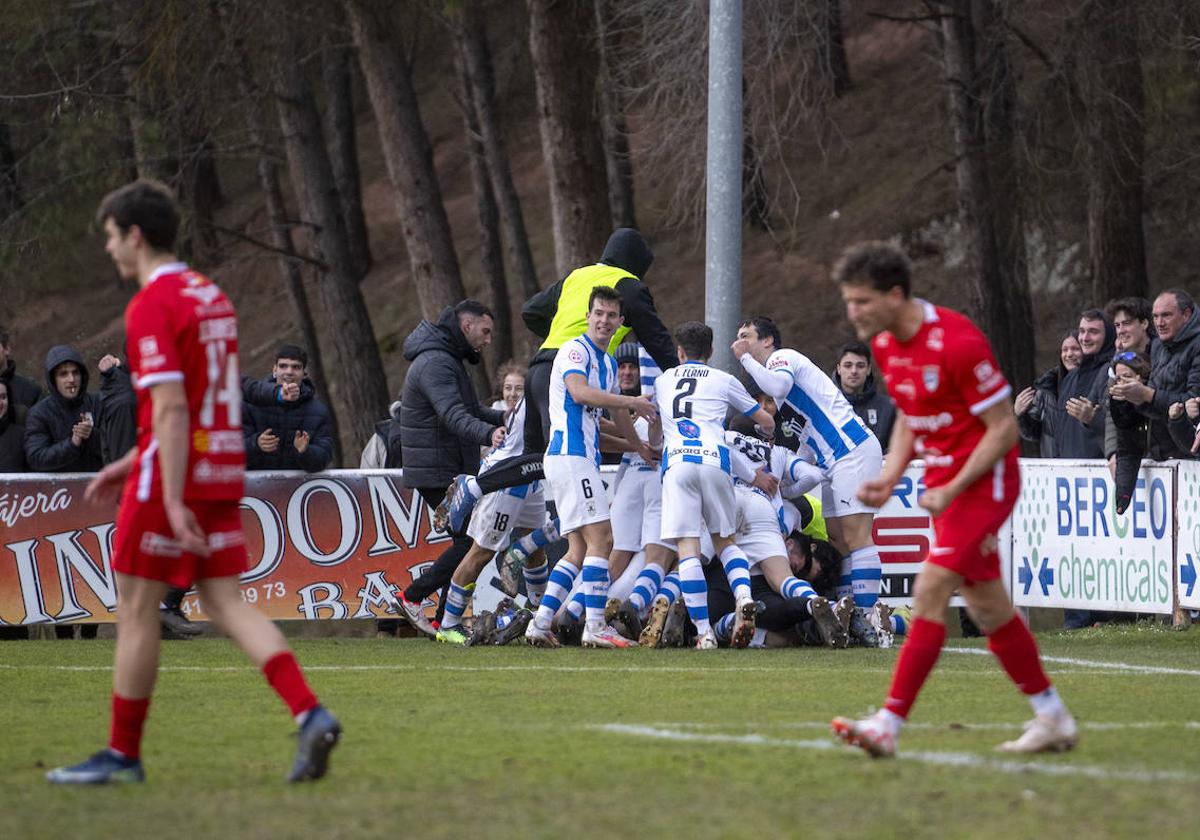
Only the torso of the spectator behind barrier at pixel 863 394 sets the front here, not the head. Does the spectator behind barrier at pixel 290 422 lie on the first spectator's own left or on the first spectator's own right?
on the first spectator's own right

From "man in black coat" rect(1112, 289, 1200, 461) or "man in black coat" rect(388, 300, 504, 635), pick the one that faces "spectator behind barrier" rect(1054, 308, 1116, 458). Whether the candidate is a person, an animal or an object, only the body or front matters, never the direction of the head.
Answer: "man in black coat" rect(388, 300, 504, 635)

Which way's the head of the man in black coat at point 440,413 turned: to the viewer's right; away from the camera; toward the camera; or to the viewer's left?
to the viewer's right

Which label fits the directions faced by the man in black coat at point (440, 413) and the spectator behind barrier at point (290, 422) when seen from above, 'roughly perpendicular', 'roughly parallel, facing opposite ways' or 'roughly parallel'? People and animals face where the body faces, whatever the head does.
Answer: roughly perpendicular

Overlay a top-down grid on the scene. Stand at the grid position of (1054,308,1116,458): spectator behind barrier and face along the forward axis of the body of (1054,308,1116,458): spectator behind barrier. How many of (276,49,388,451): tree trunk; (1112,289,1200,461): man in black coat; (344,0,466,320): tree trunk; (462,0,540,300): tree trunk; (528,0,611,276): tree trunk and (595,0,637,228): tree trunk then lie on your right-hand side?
5

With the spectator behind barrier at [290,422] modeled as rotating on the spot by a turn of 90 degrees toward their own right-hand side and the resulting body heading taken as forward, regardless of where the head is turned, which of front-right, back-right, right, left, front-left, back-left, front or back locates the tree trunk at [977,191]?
back-right

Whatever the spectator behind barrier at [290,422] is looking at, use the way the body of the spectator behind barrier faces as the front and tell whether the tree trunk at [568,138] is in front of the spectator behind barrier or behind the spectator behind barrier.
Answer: behind

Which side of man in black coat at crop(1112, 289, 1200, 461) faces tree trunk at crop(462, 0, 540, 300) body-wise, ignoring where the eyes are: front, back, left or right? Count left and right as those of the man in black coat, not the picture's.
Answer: right

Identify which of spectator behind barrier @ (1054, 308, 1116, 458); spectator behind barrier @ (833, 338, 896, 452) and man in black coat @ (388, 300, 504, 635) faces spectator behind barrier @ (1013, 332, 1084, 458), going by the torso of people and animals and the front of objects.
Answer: the man in black coat
